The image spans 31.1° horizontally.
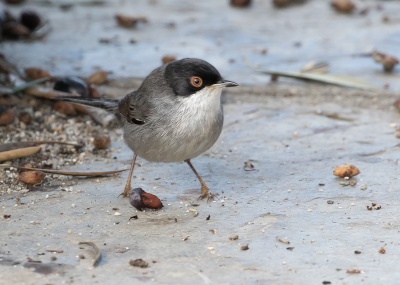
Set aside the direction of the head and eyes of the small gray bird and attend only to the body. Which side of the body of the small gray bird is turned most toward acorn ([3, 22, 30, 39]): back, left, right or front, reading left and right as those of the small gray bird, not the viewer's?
back

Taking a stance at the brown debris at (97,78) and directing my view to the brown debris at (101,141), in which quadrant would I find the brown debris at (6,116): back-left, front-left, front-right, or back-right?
front-right

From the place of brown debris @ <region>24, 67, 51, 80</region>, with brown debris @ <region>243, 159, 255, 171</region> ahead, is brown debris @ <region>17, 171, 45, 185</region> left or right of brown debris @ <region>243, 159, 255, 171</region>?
right

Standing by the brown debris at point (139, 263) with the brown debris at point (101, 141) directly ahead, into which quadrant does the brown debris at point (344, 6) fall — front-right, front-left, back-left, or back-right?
front-right

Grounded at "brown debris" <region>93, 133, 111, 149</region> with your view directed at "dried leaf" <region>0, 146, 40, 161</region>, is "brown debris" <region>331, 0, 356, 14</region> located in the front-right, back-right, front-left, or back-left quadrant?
back-right

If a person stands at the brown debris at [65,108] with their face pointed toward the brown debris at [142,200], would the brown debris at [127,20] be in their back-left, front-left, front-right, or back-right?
back-left

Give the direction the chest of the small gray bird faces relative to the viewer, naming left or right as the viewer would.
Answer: facing the viewer and to the right of the viewer

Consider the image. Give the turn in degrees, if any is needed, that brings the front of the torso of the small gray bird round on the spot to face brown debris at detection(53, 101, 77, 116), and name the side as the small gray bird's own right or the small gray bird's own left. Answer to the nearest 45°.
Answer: approximately 180°

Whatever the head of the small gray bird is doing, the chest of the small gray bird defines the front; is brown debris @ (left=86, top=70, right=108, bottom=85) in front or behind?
behind

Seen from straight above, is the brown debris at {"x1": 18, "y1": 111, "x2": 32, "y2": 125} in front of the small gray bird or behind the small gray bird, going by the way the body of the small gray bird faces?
behind

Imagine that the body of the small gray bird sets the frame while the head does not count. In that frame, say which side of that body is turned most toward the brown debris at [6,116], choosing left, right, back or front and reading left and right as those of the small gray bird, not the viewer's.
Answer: back

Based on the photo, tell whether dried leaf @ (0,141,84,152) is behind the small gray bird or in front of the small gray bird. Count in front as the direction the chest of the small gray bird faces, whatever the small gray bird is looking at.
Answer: behind

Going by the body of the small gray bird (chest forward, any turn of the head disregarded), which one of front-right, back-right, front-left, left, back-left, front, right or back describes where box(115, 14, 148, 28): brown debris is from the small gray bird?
back-left

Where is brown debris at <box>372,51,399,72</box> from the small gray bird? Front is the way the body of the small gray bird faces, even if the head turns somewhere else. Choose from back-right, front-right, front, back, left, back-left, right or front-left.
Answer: left

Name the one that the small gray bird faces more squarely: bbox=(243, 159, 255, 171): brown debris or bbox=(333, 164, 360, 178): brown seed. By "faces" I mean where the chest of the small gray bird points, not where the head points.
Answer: the brown seed
